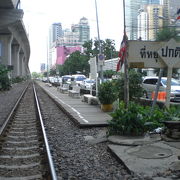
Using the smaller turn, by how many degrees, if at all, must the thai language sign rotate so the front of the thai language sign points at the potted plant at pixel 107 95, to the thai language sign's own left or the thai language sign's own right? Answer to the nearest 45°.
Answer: approximately 135° to the thai language sign's own right

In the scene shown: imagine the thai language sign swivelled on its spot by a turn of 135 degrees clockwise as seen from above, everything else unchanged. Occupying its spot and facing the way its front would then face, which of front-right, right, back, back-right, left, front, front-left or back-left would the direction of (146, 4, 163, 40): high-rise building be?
front-right

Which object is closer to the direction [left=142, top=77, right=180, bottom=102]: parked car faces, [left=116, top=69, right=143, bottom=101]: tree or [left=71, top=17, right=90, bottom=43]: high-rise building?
the tree

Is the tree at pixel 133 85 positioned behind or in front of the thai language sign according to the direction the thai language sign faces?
behind

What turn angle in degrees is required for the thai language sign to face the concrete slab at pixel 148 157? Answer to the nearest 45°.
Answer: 0° — it already faces it
